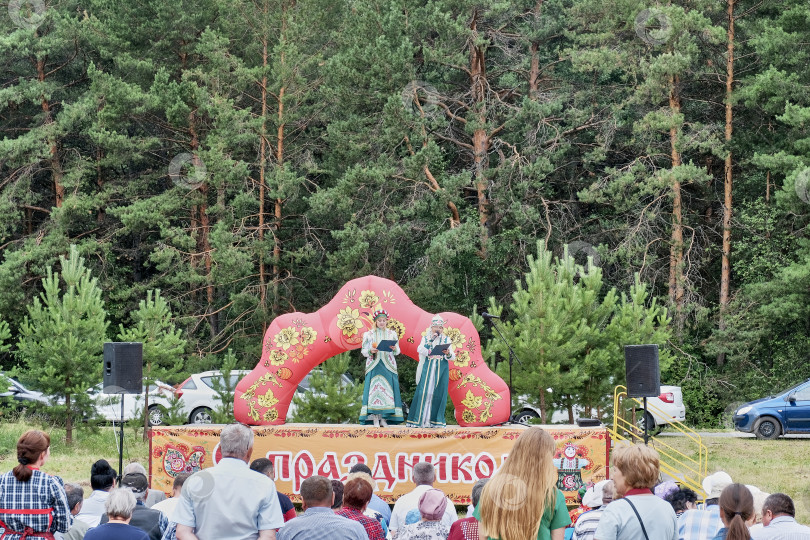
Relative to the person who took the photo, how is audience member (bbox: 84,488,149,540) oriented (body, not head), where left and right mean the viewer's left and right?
facing away from the viewer

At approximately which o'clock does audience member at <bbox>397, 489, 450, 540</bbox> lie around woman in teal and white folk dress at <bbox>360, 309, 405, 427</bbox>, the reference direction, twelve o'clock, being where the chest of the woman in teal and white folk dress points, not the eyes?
The audience member is roughly at 12 o'clock from the woman in teal and white folk dress.

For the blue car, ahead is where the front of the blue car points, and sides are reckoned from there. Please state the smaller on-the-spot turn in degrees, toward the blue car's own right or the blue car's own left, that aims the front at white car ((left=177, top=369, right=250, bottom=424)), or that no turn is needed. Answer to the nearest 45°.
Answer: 0° — it already faces it

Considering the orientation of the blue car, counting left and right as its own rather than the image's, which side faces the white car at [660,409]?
front

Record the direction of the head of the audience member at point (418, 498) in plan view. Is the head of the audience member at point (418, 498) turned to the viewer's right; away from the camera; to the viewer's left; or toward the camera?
away from the camera

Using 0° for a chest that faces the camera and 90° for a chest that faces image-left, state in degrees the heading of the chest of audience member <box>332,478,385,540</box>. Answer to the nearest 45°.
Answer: approximately 180°

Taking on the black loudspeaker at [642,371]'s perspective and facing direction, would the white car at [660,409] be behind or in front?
behind

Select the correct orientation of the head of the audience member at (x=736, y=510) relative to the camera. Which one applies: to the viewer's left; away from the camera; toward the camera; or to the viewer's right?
away from the camera

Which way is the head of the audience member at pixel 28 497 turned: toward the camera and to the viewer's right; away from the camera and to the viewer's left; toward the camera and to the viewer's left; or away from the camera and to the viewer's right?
away from the camera and to the viewer's right

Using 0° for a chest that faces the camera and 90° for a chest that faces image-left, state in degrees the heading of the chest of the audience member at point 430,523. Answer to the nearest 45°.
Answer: approximately 180°

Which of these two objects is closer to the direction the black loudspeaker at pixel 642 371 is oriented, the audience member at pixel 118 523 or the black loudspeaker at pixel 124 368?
the audience member

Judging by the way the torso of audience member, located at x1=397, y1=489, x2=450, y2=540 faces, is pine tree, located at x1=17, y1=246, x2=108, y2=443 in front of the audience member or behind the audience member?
in front

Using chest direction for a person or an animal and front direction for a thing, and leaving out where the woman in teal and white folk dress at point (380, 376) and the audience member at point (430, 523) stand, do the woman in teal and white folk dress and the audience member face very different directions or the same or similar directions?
very different directions

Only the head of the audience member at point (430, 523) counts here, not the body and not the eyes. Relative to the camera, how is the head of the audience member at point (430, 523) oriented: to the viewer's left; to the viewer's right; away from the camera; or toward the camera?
away from the camera

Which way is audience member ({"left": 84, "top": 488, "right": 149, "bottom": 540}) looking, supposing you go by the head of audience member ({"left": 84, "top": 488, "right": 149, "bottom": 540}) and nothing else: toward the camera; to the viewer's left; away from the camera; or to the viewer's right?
away from the camera

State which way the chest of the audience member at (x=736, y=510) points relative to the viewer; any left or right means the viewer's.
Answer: facing away from the viewer

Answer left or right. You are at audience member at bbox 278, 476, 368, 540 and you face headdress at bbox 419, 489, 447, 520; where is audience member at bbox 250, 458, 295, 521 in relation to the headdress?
left

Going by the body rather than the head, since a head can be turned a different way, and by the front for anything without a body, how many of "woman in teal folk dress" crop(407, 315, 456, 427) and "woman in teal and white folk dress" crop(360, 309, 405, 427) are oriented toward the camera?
2

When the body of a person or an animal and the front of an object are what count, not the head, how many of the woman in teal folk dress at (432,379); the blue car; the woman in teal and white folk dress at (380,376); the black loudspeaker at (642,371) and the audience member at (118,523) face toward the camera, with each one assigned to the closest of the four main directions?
3
